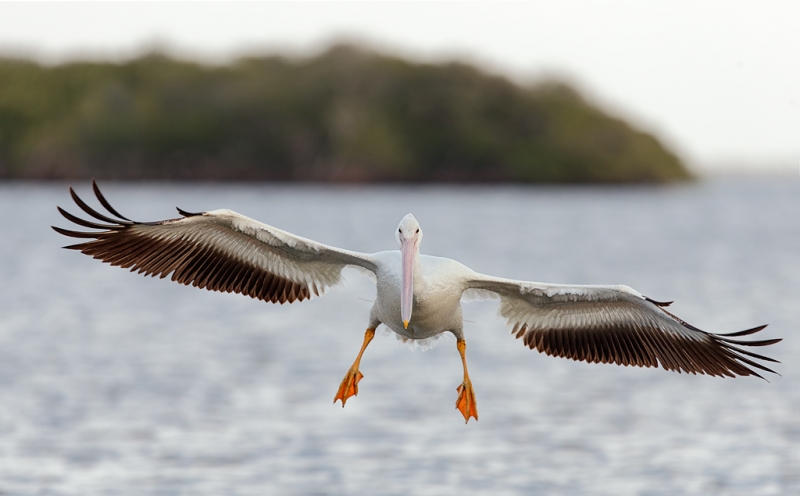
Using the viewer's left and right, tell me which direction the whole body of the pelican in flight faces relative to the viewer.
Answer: facing the viewer
